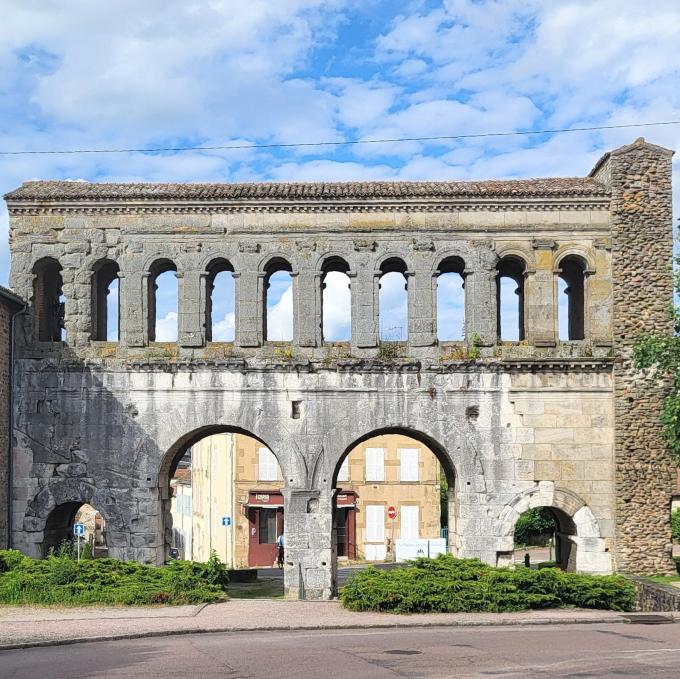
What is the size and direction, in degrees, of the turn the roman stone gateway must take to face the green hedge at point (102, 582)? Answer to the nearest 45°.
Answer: approximately 45° to its right

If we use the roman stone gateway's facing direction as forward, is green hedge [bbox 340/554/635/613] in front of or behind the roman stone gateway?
in front

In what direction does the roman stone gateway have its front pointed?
toward the camera
